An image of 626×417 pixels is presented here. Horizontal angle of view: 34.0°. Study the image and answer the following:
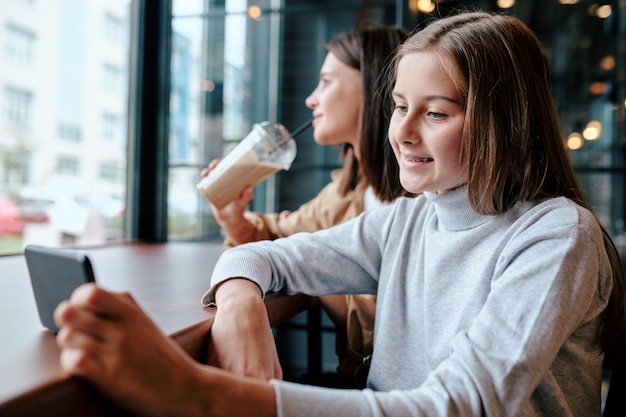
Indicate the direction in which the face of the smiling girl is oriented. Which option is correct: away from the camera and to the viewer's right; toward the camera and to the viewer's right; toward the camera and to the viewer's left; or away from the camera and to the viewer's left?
toward the camera and to the viewer's left

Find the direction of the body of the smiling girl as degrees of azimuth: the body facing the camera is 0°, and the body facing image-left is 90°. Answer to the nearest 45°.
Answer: approximately 45°

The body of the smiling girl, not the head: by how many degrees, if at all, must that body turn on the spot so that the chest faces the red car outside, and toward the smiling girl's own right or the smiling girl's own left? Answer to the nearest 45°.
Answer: approximately 90° to the smiling girl's own right
